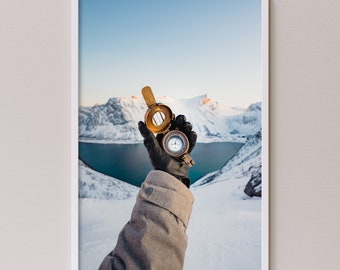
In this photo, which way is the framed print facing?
toward the camera
